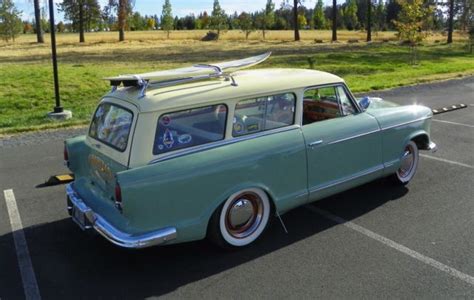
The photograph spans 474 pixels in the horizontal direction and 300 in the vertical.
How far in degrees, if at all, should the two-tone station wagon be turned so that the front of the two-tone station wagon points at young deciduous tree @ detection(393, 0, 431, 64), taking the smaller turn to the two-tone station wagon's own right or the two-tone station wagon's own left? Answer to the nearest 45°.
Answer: approximately 45° to the two-tone station wagon's own left

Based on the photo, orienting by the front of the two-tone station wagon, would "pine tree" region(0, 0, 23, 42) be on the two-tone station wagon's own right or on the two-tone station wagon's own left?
on the two-tone station wagon's own left

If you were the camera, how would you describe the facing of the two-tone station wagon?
facing away from the viewer and to the right of the viewer

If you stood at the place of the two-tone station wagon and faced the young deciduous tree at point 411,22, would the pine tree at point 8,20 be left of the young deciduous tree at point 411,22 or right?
left
